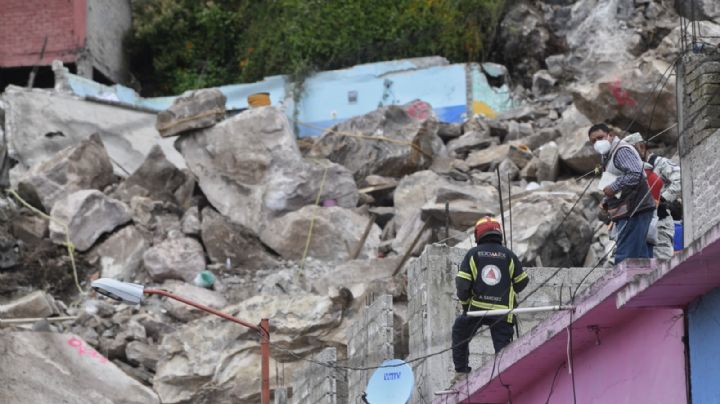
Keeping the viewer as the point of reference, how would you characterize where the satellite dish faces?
facing the viewer

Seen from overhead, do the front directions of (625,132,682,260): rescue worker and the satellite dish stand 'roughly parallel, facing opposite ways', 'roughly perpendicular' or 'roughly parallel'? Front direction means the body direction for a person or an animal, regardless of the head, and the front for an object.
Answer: roughly perpendicular

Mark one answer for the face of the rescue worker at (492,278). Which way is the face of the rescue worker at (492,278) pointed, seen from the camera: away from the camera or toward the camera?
away from the camera

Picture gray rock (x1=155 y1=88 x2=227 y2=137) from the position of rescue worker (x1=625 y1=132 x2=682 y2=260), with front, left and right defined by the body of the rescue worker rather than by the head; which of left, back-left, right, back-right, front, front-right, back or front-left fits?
front-right

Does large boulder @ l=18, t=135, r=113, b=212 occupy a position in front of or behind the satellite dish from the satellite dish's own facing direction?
behind

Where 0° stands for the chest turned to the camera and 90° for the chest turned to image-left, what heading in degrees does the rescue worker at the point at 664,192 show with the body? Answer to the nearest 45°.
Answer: approximately 90°

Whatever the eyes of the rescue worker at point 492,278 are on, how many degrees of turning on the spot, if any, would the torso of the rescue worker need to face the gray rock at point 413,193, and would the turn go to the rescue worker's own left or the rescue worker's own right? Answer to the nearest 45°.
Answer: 0° — they already face it

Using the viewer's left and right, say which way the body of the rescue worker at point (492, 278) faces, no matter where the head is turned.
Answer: facing away from the viewer

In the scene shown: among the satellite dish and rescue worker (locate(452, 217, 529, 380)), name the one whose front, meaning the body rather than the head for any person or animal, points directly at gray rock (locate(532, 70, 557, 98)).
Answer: the rescue worker

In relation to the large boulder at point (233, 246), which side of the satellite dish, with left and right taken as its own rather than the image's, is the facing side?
back

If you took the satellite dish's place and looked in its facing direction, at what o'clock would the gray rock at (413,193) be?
The gray rock is roughly at 6 o'clock from the satellite dish.

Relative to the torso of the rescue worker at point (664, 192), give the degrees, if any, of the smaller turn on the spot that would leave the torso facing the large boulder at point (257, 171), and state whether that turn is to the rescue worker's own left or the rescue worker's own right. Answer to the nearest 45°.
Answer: approximately 45° to the rescue worker's own right
